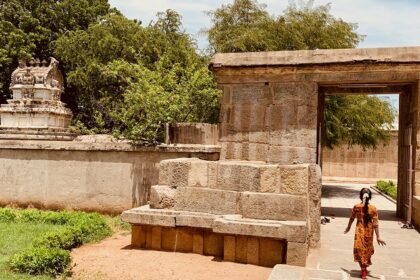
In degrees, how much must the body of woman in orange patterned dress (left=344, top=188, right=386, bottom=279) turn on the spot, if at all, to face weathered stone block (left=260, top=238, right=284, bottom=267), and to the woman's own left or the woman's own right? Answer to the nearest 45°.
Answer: approximately 90° to the woman's own left

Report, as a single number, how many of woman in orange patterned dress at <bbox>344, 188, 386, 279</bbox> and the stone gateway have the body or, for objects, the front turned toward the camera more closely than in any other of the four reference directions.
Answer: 1

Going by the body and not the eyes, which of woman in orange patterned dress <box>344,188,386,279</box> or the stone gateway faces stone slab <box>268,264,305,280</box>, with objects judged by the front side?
the stone gateway

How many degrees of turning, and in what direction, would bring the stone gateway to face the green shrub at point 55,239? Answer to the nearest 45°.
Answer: approximately 45° to its right

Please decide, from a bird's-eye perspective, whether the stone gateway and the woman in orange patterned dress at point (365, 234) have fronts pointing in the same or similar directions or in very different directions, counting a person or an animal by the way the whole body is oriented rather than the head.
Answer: very different directions

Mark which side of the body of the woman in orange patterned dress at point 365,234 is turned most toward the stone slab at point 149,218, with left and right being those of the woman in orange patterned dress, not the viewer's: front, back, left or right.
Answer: left

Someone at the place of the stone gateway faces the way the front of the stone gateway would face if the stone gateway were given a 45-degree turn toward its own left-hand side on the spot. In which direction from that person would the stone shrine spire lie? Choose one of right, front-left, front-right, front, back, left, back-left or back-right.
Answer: back

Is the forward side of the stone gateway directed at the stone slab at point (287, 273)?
yes

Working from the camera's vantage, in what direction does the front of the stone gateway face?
facing the viewer

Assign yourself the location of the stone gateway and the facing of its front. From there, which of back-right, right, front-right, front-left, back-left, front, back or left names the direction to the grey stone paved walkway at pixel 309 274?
front

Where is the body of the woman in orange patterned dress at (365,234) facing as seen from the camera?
away from the camera

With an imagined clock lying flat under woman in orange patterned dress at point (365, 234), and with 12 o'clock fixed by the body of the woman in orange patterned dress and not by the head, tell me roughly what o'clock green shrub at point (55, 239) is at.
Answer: The green shrub is roughly at 9 o'clock from the woman in orange patterned dress.

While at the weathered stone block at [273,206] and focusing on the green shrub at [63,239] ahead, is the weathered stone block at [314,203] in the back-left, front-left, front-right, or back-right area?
back-right

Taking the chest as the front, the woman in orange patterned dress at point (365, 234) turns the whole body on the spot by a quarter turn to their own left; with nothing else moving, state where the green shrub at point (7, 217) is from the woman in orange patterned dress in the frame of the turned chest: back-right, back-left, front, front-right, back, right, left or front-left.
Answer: front

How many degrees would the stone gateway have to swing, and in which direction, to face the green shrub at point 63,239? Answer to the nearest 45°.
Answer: approximately 45° to its right
